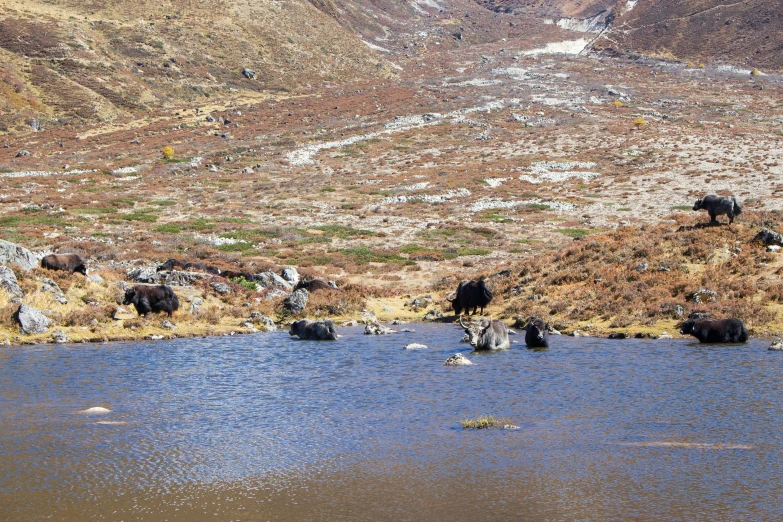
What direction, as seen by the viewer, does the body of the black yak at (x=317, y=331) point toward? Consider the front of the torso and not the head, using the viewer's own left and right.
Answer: facing to the left of the viewer

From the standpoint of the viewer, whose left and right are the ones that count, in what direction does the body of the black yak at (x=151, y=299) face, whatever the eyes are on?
facing to the left of the viewer

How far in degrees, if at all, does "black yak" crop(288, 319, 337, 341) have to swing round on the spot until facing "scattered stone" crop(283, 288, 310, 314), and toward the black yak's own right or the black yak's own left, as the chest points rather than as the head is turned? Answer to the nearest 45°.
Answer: approximately 90° to the black yak's own right

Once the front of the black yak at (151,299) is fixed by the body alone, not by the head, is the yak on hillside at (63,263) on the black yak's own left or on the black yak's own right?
on the black yak's own right

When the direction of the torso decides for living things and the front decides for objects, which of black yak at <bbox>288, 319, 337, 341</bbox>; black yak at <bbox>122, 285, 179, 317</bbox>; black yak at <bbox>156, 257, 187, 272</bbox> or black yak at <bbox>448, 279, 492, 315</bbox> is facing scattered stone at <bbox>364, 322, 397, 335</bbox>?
black yak at <bbox>448, 279, 492, 315</bbox>

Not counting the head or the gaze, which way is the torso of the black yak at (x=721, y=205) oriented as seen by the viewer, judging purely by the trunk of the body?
to the viewer's left

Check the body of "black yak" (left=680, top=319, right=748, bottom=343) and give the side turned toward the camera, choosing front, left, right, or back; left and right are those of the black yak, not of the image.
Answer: left

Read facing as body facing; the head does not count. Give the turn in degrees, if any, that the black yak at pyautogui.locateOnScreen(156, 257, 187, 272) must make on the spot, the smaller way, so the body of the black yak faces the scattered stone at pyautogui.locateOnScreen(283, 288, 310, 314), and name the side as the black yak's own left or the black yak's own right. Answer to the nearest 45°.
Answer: approximately 135° to the black yak's own left

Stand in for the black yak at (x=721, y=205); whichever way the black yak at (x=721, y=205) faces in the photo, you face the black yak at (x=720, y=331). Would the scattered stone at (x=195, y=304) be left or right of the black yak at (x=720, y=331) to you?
right

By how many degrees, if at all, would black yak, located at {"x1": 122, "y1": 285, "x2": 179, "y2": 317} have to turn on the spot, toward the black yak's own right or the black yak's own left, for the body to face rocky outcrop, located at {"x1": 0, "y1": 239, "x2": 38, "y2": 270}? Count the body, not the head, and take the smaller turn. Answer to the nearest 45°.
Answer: approximately 45° to the black yak's own right

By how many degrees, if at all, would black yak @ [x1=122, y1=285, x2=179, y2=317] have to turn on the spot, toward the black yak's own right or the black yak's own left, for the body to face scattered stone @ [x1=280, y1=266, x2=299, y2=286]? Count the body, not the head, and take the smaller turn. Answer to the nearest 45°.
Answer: approximately 135° to the black yak's own right

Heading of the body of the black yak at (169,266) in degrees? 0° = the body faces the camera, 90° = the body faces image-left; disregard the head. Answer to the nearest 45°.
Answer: approximately 90°
